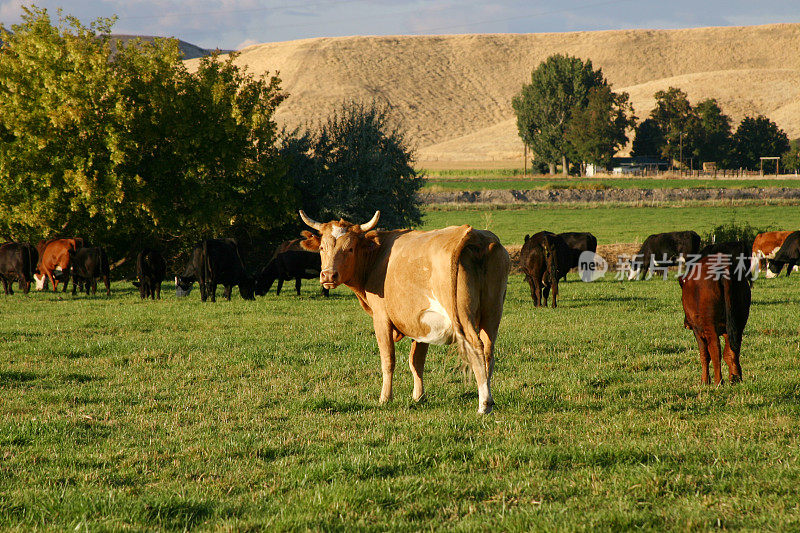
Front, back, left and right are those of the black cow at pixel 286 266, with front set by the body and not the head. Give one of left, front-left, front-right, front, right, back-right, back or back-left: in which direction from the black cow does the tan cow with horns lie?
left

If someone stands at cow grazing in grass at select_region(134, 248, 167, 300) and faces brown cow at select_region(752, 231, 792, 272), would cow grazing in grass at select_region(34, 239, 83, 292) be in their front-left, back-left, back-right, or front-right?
back-left

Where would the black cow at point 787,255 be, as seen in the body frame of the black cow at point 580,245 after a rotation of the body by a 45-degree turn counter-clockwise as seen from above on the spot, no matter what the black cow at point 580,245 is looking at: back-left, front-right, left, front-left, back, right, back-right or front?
back-left

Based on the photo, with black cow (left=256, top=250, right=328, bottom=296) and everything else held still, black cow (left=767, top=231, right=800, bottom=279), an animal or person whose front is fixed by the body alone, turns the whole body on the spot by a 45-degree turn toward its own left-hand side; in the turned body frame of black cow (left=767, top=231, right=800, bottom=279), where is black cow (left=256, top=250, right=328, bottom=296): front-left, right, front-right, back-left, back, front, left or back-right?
front

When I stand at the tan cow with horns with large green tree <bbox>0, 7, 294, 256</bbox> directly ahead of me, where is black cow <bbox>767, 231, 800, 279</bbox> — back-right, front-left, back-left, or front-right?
front-right

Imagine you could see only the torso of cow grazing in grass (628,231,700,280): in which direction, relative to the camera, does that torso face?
to the viewer's left

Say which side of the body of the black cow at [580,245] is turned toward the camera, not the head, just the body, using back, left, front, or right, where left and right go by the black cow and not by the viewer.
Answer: left

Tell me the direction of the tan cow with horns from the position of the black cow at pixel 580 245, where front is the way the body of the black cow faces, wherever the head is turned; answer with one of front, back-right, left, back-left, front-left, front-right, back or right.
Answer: left

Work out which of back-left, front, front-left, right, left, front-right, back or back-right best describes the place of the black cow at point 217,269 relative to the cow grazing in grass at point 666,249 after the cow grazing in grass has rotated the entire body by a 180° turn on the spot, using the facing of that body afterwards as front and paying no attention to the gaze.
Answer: back-right

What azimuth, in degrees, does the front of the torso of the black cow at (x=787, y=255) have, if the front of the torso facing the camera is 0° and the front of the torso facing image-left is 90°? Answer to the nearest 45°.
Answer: approximately 90°

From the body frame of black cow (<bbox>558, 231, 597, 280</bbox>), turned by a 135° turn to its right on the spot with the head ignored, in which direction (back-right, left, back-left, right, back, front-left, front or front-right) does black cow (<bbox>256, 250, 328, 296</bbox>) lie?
back

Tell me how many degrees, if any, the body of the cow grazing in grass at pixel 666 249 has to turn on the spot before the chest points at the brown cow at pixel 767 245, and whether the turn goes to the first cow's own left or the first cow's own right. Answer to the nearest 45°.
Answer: approximately 180°

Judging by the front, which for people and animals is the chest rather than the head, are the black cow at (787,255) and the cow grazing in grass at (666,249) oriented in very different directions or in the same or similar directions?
same or similar directions

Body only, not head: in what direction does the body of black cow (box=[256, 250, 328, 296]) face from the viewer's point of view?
to the viewer's left
